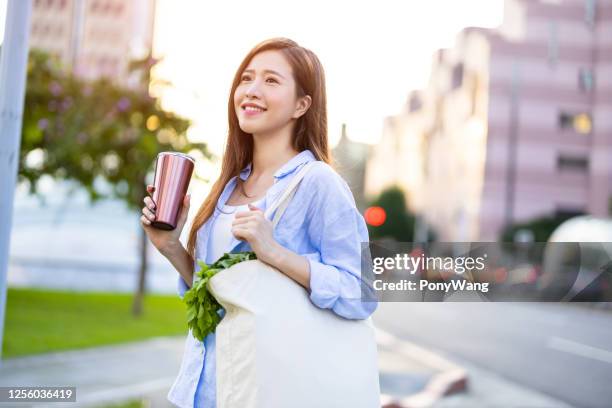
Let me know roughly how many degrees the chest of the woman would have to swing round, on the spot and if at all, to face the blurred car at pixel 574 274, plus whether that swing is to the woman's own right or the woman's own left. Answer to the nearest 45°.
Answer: approximately 135° to the woman's own left

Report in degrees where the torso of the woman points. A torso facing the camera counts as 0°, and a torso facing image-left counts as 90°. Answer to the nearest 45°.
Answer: approximately 45°

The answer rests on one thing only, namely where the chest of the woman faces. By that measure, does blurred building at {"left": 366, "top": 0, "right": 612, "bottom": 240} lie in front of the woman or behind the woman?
behind

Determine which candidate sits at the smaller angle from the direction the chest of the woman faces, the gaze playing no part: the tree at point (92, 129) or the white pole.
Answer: the white pole

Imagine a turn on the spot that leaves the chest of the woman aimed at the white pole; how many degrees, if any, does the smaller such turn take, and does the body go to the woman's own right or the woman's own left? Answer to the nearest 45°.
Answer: approximately 90° to the woman's own right

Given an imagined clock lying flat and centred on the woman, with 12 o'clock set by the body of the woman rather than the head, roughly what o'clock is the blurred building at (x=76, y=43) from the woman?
The blurred building is roughly at 4 o'clock from the woman.

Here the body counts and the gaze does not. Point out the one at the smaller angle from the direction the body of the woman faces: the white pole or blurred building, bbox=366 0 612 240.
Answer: the white pole

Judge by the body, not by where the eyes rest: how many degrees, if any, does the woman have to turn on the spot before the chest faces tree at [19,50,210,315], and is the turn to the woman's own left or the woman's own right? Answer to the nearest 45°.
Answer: approximately 135° to the woman's own right
